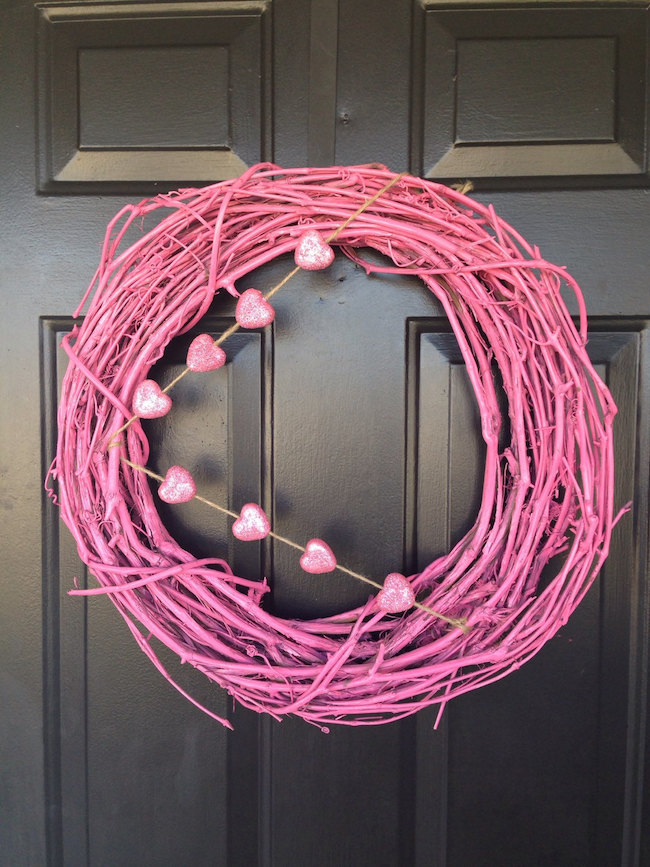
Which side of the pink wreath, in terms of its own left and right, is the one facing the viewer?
front
